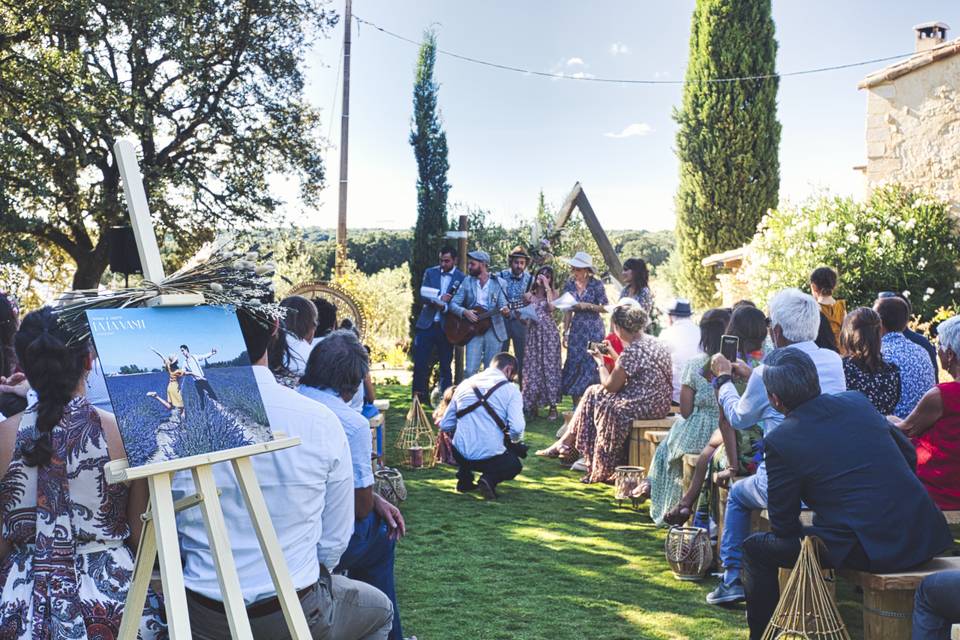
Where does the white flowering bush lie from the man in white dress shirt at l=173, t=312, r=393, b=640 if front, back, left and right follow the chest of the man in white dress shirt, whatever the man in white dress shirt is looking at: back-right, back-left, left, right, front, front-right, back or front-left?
front

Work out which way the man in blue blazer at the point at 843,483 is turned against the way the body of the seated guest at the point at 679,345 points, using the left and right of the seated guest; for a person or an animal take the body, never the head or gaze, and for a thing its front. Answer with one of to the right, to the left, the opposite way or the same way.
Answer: the same way

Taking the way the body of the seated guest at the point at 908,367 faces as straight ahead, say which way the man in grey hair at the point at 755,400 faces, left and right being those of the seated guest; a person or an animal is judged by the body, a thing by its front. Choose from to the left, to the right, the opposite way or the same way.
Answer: the same way

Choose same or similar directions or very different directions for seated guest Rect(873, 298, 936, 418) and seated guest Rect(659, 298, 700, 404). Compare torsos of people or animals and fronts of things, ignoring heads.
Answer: same or similar directions

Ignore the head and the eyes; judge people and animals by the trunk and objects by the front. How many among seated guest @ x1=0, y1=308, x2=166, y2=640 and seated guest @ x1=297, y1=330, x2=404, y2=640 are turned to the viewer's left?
0

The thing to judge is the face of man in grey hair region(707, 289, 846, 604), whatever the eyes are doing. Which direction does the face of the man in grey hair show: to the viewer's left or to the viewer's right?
to the viewer's left

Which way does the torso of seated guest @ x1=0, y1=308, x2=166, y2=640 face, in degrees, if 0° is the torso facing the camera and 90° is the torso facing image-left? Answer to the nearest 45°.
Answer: approximately 180°

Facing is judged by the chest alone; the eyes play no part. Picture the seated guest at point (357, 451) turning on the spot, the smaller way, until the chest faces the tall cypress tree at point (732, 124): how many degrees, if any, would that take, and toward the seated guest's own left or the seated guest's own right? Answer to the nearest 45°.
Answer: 0° — they already face it

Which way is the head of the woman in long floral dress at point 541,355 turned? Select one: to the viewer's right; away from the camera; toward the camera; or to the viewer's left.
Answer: toward the camera

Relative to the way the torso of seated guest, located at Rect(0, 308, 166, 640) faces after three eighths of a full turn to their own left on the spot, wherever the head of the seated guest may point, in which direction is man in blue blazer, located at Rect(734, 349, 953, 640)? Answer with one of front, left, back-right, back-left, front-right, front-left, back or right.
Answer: back-left

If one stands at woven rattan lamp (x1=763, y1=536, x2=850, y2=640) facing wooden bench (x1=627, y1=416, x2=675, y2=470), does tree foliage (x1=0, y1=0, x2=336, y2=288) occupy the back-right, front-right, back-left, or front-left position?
front-left

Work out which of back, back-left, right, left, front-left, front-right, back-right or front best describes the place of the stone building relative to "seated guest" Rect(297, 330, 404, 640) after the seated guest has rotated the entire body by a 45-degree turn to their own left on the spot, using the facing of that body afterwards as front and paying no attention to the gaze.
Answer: front-right

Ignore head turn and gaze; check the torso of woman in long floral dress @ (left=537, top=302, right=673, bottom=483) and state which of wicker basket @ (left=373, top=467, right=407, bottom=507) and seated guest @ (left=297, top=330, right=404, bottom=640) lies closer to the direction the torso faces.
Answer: the wicker basket

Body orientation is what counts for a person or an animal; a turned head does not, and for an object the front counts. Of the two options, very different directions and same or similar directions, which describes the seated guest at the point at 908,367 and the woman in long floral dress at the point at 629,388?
same or similar directions

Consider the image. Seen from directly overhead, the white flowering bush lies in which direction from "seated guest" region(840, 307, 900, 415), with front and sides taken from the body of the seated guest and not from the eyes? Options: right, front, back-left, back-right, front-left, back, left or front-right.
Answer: front-right

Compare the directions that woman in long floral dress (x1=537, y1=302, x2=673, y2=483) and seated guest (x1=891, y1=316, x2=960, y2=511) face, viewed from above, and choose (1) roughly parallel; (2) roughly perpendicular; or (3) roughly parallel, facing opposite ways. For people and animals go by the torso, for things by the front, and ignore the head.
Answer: roughly parallel

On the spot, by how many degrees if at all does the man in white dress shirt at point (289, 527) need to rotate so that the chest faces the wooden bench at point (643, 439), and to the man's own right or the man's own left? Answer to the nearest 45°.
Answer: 0° — they already face it

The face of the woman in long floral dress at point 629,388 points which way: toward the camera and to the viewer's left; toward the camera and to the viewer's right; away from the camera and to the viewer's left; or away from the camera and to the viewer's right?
away from the camera and to the viewer's left
